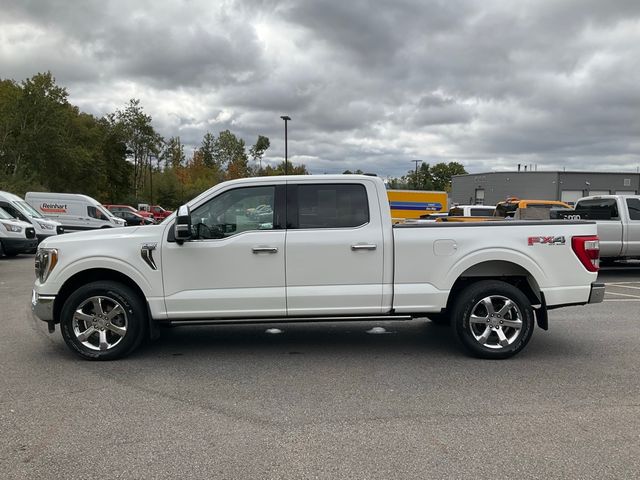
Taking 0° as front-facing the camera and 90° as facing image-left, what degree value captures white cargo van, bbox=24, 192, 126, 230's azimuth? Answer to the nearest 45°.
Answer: approximately 315°

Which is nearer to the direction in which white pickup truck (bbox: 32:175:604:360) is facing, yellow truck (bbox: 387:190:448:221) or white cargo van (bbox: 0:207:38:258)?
the white cargo van

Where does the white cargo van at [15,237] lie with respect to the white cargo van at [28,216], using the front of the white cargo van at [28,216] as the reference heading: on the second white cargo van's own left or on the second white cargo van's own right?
on the second white cargo van's own right

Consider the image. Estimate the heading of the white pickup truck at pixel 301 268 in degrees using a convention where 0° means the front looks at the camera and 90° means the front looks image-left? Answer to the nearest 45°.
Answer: approximately 90°

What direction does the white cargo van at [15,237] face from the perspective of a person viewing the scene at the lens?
facing the viewer and to the right of the viewer

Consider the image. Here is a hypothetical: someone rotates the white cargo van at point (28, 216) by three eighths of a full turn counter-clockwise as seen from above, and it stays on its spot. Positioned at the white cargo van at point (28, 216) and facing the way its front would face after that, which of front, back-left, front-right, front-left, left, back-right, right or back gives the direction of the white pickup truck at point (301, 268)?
back

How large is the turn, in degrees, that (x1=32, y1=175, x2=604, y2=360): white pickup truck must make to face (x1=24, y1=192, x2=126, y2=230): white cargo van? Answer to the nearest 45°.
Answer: approximately 45° to its right

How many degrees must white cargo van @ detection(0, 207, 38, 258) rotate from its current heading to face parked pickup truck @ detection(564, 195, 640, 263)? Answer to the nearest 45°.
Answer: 0° — it already faces it

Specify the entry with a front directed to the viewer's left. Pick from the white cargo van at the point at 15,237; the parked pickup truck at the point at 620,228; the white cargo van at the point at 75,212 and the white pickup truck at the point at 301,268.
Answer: the white pickup truck

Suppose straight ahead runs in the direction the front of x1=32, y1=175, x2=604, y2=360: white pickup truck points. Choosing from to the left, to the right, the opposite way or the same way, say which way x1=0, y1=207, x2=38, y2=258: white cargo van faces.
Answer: the opposite way

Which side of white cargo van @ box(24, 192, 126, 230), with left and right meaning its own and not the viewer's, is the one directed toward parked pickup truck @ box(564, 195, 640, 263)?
front
